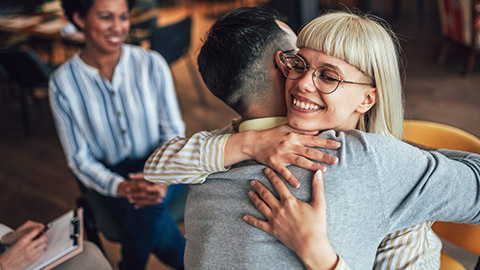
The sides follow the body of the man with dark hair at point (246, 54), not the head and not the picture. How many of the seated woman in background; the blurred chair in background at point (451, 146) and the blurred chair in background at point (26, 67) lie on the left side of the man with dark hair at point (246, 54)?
2

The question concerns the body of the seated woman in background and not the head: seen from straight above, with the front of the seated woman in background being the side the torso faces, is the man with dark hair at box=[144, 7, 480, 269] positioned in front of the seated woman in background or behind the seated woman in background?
in front

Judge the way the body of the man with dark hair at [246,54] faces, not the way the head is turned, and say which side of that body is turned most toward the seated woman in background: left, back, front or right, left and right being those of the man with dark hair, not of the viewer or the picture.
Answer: left

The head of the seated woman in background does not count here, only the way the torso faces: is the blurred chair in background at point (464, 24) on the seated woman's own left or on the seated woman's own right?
on the seated woman's own left

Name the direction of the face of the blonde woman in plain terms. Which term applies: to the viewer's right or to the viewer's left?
to the viewer's left

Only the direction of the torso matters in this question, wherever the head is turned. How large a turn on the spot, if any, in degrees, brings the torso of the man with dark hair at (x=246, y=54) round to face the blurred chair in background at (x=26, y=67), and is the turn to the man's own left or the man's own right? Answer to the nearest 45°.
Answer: approximately 90° to the man's own left

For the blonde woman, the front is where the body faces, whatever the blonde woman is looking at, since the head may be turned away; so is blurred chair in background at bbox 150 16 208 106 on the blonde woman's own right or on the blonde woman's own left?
on the blonde woman's own right

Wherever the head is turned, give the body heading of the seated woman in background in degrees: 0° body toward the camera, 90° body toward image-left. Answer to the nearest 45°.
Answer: approximately 315°

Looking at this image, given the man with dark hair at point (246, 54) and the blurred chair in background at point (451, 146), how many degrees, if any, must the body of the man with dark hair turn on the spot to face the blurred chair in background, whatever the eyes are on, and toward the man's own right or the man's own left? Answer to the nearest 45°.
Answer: approximately 45° to the man's own right

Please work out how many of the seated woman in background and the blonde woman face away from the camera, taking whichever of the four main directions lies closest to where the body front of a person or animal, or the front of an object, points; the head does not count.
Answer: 0

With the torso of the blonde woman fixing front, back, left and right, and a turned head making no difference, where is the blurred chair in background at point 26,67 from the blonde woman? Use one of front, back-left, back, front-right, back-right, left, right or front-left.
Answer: right

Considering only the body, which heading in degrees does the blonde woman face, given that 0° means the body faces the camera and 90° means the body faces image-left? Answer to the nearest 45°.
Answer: approximately 45°
